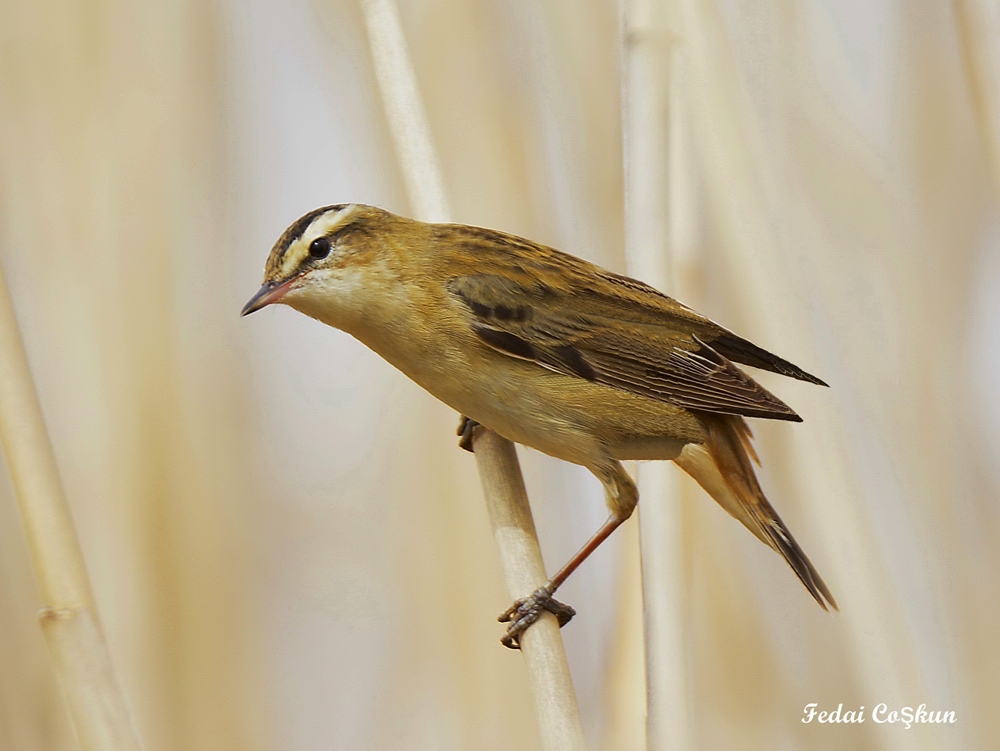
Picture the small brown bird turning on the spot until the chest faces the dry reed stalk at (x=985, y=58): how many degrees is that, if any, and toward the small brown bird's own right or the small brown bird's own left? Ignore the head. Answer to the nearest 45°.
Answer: approximately 180°

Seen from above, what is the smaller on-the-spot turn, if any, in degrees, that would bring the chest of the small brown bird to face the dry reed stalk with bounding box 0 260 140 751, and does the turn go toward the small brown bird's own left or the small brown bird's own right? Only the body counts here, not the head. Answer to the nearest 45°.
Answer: approximately 45° to the small brown bird's own left

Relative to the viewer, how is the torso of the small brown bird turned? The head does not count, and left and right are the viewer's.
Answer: facing to the left of the viewer
